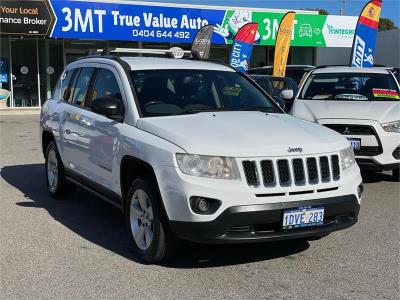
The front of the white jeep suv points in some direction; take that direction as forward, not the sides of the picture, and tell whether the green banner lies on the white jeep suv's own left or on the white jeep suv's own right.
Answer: on the white jeep suv's own left

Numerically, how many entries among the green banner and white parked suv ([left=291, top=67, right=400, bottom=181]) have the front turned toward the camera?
2

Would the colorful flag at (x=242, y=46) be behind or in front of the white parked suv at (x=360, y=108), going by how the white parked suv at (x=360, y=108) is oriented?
behind

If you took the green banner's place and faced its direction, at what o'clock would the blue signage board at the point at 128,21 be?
The blue signage board is roughly at 2 o'clock from the green banner.

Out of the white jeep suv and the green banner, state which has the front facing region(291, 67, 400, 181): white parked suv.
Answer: the green banner

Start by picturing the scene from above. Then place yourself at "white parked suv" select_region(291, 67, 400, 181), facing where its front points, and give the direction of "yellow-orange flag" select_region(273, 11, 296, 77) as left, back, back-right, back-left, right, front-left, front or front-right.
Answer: back

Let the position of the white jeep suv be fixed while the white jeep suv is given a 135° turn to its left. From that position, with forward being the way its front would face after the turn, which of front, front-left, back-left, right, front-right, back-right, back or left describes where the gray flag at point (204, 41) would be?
front

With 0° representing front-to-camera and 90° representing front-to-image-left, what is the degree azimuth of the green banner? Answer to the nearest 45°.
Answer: approximately 0°

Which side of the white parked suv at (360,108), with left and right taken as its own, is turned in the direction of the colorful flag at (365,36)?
back

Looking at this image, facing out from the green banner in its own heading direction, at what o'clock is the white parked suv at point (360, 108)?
The white parked suv is roughly at 12 o'clock from the green banner.

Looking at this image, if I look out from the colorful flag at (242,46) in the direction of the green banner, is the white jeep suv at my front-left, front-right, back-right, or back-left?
back-right

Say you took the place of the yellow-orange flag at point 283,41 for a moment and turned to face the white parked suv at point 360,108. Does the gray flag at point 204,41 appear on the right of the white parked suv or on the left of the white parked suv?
right

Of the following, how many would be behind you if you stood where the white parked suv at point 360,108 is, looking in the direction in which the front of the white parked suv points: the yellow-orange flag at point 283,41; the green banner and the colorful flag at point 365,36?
3
